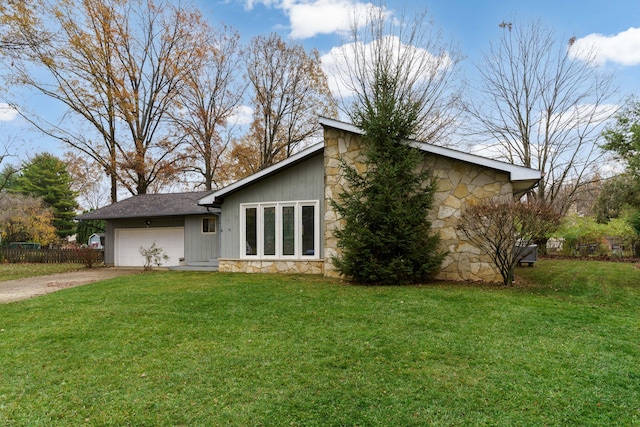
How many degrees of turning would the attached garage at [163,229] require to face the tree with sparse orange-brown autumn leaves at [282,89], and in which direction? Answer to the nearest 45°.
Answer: approximately 135° to its left

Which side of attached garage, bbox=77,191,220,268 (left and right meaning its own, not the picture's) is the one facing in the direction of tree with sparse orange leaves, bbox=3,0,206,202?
back

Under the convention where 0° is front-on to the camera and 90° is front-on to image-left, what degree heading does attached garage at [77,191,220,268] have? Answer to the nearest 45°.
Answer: approximately 0°

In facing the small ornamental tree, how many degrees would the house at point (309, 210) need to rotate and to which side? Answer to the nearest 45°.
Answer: approximately 45° to its left

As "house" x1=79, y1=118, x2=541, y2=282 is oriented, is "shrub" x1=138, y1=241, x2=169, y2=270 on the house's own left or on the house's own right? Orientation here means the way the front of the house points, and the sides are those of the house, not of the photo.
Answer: on the house's own right

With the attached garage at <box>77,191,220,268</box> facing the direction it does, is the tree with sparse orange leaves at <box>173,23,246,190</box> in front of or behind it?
behind

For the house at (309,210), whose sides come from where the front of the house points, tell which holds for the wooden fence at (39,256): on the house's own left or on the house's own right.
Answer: on the house's own right

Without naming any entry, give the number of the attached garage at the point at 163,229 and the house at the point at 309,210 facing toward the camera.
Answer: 2
